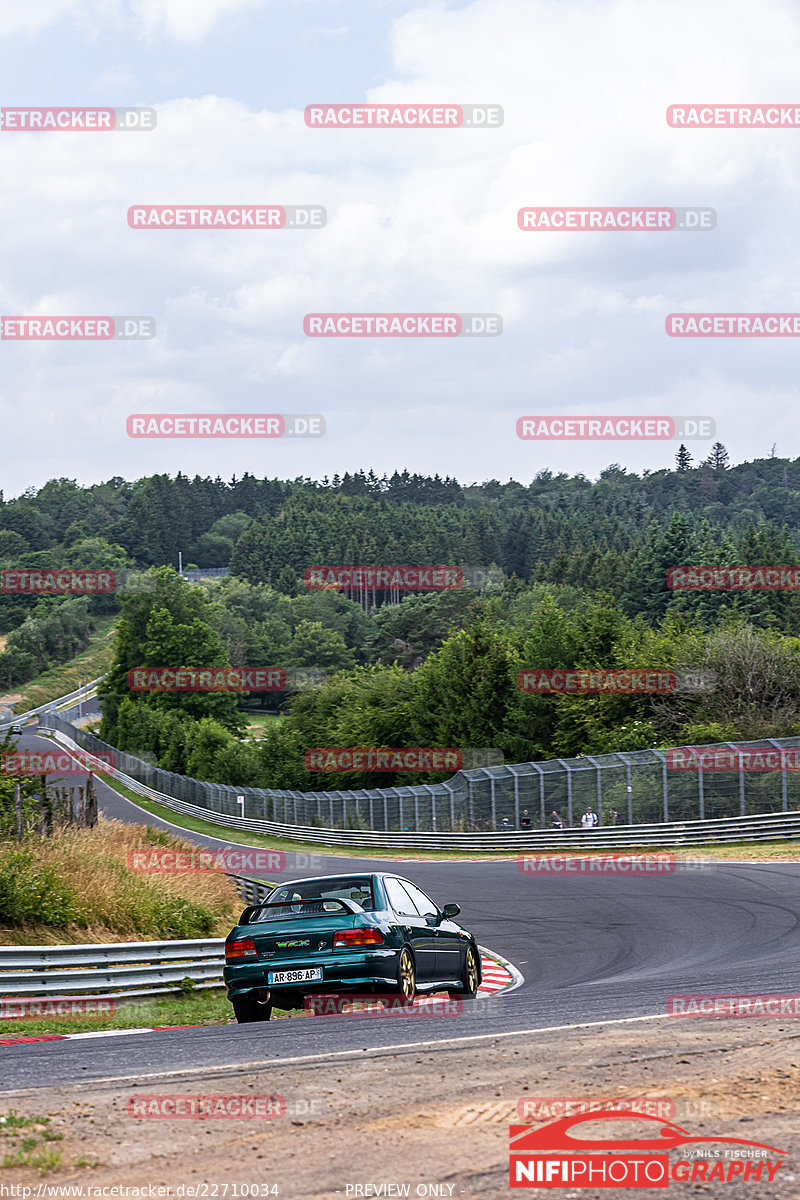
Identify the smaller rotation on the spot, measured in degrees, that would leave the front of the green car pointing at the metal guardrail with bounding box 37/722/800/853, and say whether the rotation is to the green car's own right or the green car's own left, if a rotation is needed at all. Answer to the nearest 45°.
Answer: approximately 45° to the green car's own left

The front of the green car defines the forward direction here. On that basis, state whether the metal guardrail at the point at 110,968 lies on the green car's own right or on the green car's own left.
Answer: on the green car's own left

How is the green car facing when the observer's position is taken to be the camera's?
facing away from the viewer and to the right of the viewer
